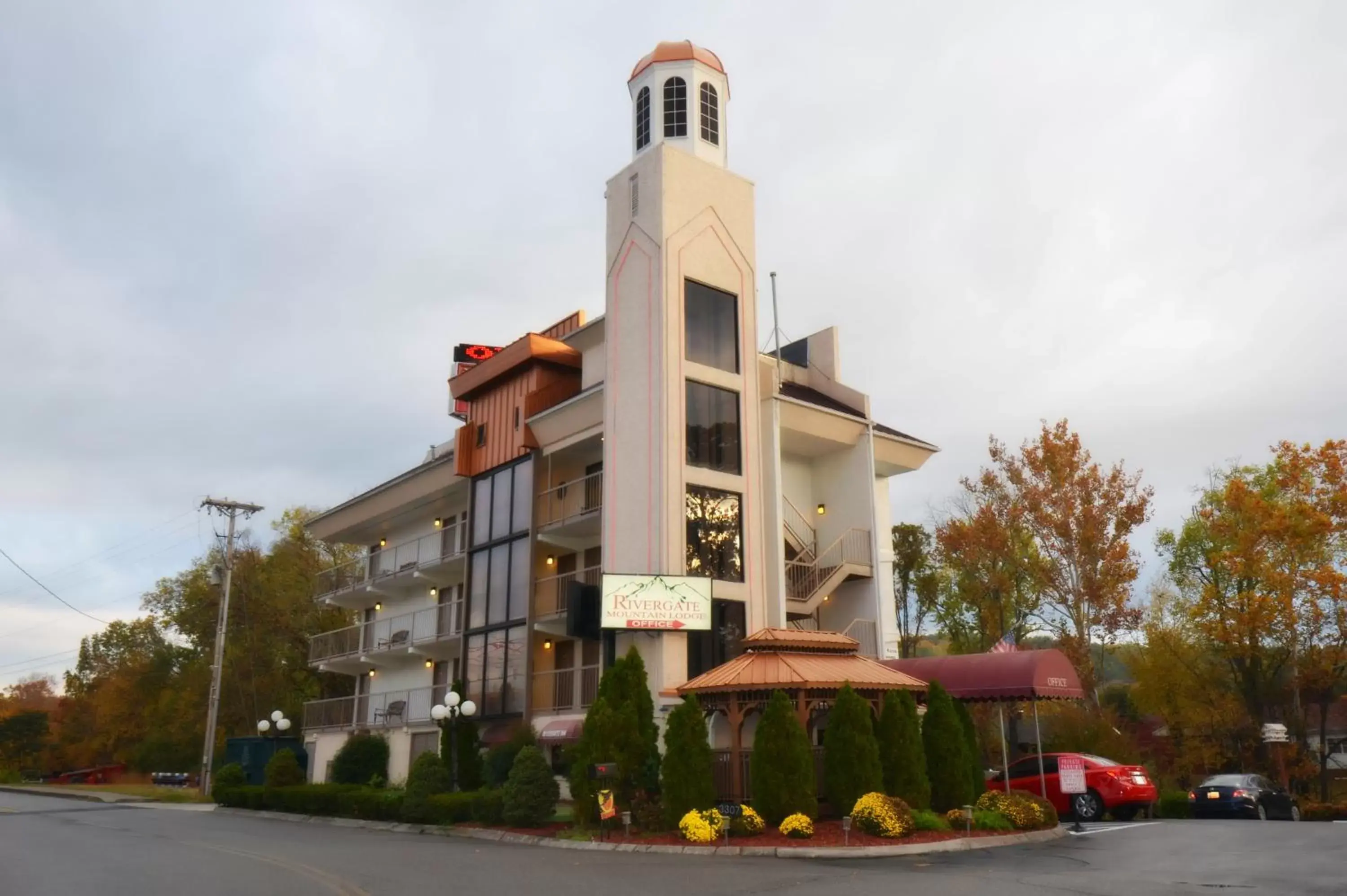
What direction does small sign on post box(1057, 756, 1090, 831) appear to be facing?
toward the camera

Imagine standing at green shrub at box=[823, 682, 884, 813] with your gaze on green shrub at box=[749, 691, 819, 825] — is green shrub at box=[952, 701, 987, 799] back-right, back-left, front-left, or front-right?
back-right

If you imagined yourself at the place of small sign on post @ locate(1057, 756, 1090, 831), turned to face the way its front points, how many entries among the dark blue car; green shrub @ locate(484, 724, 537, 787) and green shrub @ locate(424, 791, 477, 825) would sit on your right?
2

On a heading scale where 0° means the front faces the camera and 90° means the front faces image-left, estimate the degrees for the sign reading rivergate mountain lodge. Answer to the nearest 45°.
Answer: approximately 0°

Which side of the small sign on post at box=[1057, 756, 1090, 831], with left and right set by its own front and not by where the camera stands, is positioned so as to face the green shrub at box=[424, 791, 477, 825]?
right

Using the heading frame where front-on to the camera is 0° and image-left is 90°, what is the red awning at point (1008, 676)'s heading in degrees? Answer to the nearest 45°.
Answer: approximately 315°

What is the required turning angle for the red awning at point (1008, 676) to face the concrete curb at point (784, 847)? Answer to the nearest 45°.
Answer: approximately 90° to its right

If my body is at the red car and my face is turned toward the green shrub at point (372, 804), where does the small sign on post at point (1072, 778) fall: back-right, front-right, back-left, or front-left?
front-left

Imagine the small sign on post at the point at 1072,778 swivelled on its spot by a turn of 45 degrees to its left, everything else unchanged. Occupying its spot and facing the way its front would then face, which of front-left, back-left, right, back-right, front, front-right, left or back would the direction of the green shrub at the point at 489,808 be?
back-right

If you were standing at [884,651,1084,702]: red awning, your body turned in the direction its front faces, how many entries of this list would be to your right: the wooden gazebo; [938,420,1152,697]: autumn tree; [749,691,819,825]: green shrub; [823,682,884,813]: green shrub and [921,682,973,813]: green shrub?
4

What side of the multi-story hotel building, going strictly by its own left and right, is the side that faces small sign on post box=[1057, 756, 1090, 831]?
left

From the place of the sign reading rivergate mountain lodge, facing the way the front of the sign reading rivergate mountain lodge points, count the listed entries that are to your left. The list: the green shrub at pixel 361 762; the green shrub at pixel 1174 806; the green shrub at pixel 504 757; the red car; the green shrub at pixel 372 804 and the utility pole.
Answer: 2
